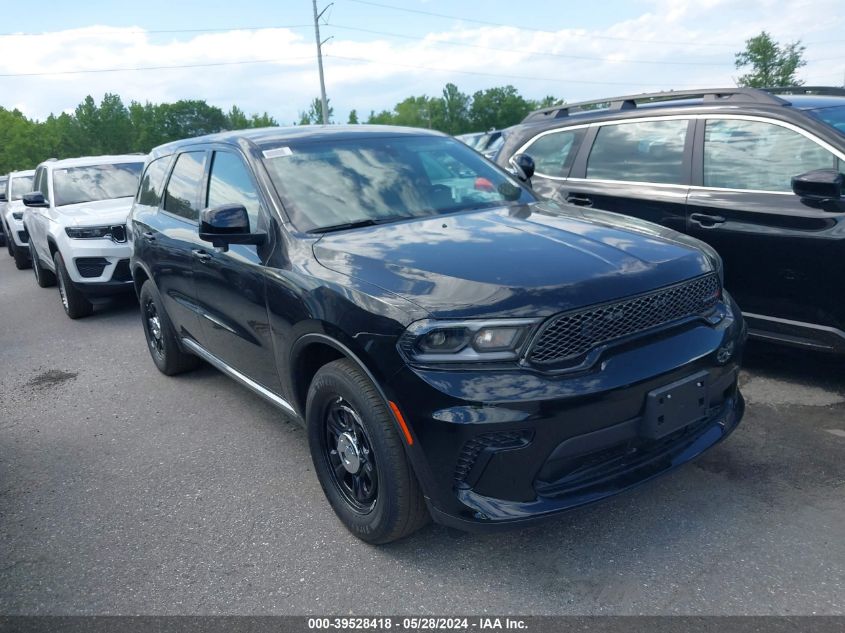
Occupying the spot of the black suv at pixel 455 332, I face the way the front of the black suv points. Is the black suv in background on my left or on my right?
on my left

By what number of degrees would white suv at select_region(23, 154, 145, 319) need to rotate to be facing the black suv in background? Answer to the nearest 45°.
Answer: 0° — it already faces it

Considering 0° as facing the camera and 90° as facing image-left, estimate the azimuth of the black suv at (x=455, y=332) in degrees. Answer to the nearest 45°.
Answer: approximately 315°

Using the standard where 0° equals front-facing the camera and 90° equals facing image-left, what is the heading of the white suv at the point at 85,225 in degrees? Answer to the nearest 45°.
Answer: approximately 315°

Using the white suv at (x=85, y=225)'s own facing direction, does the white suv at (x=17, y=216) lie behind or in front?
behind

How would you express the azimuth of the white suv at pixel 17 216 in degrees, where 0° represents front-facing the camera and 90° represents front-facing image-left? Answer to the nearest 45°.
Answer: approximately 315°
